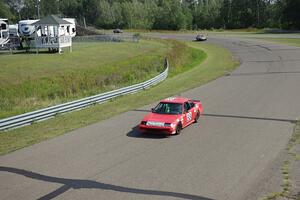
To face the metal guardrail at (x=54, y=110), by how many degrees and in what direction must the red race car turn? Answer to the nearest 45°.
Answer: approximately 90° to its right

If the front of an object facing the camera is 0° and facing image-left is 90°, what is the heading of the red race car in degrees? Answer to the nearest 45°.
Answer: approximately 45°
